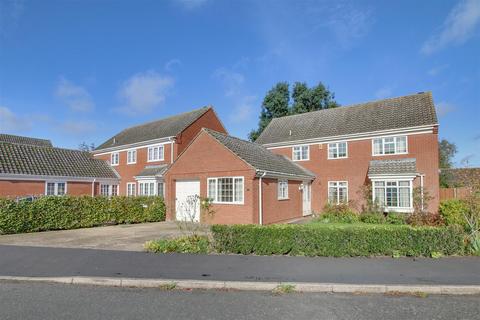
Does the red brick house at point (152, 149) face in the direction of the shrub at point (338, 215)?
no

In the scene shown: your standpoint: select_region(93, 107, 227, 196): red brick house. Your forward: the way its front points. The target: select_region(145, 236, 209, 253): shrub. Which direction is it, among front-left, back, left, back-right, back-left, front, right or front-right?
front-left

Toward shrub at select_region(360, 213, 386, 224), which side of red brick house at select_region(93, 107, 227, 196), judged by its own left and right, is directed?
left

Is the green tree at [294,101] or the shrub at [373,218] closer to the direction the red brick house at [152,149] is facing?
the shrub

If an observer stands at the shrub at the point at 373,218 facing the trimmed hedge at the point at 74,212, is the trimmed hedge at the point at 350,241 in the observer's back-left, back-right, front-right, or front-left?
front-left

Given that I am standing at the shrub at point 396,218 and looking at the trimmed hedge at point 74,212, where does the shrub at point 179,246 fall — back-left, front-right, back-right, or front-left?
front-left

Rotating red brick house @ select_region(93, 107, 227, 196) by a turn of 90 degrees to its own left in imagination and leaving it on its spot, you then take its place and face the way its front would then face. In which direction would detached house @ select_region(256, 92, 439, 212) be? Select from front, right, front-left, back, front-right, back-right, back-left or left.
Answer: front

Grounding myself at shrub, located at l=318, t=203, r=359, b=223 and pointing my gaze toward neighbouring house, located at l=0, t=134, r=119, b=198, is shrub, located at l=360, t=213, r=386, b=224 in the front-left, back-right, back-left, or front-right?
back-left

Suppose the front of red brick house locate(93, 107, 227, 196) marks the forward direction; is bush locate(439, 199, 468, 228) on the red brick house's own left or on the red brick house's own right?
on the red brick house's own left

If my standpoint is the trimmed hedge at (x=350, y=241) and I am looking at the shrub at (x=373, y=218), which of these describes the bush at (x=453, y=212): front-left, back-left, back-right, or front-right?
front-right

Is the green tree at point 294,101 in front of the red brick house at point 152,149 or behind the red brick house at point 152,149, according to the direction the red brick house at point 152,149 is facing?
behind
